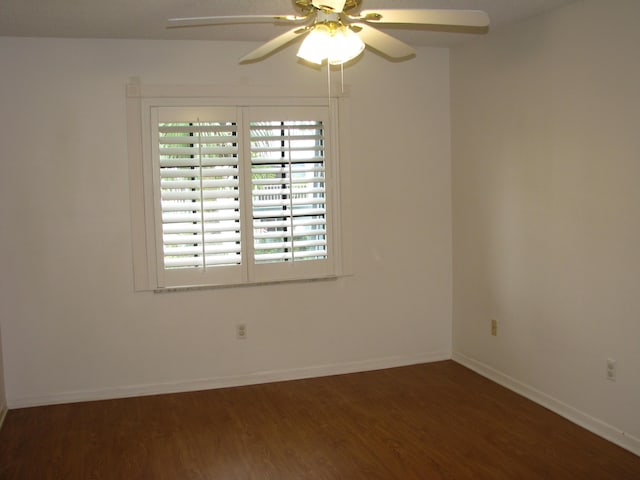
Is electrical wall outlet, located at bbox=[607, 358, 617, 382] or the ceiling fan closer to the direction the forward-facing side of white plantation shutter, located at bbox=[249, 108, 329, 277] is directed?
the ceiling fan

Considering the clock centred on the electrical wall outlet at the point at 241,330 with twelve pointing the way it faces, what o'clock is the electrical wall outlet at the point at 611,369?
the electrical wall outlet at the point at 611,369 is roughly at 10 o'clock from the electrical wall outlet at the point at 241,330.

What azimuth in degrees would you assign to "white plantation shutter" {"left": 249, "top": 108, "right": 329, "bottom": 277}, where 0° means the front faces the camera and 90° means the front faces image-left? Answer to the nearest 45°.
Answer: approximately 0°

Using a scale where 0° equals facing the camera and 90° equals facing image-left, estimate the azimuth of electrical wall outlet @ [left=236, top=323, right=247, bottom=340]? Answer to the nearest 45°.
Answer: approximately 0°

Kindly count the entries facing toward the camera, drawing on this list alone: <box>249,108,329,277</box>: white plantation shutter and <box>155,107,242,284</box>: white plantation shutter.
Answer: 2

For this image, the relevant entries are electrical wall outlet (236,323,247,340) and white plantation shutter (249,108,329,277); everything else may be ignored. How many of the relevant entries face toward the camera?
2

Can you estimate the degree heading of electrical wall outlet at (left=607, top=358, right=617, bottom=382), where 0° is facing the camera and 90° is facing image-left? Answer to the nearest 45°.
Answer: approximately 45°

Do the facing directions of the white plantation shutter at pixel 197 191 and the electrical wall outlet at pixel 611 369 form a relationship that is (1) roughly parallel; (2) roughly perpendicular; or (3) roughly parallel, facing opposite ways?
roughly perpendicular
